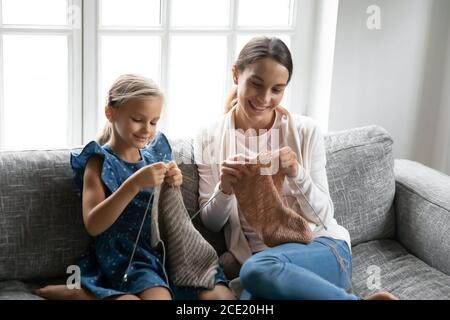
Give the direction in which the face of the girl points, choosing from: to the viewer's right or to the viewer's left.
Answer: to the viewer's right

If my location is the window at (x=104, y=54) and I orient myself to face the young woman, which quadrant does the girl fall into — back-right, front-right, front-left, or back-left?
front-right

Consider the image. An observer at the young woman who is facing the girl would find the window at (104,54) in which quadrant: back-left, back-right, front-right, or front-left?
front-right

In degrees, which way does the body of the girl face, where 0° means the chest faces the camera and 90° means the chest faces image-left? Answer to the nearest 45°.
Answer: approximately 315°

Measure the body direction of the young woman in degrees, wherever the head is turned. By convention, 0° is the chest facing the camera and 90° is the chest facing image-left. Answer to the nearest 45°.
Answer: approximately 0°

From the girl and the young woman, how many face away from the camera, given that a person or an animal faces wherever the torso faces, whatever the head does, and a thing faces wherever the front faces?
0

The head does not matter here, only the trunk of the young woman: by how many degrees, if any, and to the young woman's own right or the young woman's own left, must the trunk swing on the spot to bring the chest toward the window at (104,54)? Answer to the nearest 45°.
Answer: approximately 135° to the young woman's own right

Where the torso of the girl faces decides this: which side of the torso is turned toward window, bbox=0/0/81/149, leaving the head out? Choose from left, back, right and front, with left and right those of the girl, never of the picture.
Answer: back
